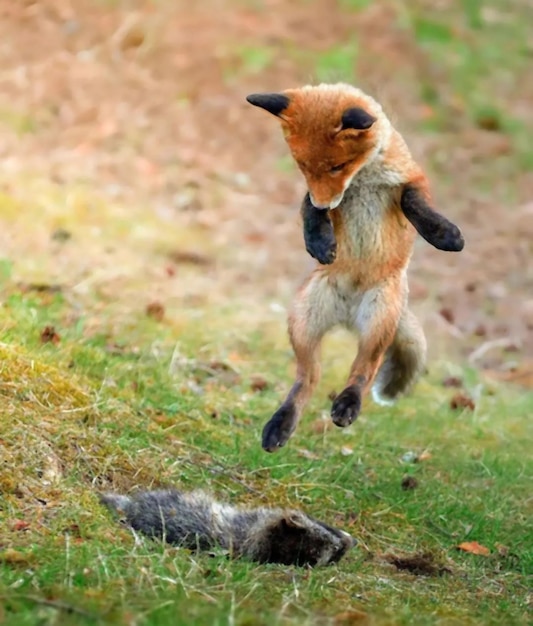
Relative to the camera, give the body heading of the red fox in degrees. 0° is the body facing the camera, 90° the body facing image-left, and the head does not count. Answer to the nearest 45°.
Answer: approximately 45°

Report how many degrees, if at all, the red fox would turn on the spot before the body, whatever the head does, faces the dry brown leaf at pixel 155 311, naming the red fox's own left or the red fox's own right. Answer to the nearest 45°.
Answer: approximately 90° to the red fox's own right

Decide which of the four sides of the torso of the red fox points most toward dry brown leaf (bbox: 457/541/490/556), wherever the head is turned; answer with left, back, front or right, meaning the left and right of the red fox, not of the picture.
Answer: left
